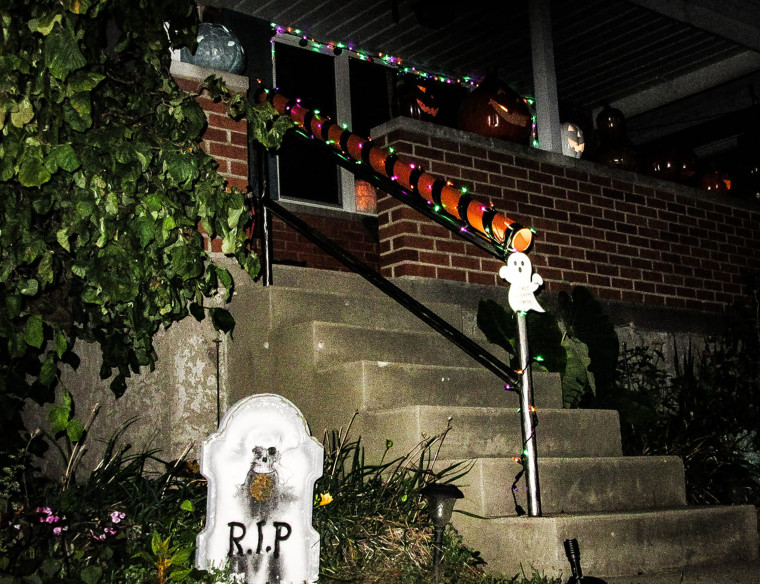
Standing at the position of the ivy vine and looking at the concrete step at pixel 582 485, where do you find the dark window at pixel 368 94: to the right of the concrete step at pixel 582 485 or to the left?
left

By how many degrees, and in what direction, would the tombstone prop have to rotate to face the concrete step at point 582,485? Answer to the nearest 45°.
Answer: approximately 135° to its left

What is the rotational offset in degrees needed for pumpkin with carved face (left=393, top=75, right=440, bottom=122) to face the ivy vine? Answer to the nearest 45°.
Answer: approximately 45° to its right

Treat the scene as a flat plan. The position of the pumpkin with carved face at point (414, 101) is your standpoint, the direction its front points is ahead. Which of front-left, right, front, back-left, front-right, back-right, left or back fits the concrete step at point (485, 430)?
front-right

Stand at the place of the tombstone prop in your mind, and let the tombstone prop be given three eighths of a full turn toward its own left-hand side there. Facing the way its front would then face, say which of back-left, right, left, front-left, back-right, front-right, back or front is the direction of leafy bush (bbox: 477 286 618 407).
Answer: front

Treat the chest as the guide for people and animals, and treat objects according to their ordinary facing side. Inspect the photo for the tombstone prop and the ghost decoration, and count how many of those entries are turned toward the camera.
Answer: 2

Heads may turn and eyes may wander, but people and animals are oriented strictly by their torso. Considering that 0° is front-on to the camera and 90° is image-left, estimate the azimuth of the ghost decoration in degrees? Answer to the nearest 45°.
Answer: approximately 0°

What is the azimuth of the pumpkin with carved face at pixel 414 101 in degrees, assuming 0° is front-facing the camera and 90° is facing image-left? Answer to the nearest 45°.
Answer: approximately 315°

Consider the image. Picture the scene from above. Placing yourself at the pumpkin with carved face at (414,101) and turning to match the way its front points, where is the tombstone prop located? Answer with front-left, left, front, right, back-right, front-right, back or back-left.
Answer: front-right
